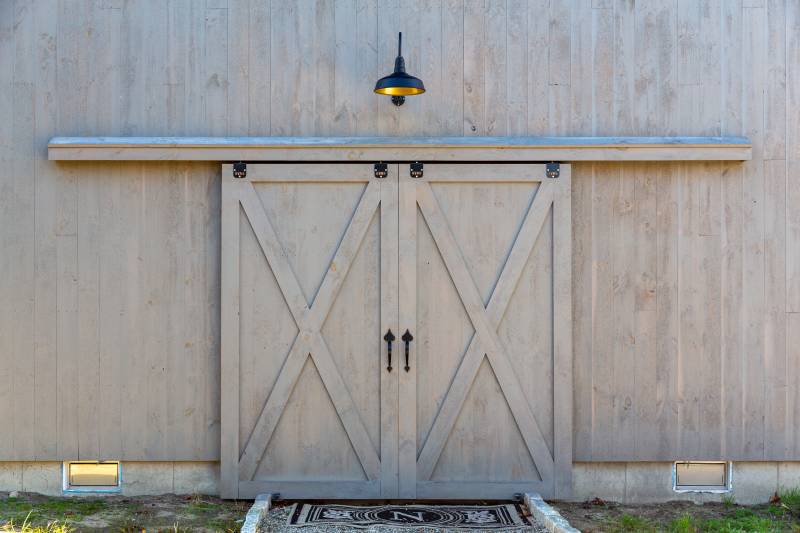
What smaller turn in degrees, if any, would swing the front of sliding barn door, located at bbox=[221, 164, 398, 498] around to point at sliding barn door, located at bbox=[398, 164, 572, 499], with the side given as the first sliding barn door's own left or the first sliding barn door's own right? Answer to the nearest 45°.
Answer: approximately 90° to the first sliding barn door's own left

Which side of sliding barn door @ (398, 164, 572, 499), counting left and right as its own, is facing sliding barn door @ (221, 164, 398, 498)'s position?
right

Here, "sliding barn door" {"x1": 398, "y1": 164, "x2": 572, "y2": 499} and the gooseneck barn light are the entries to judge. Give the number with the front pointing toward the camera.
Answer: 2

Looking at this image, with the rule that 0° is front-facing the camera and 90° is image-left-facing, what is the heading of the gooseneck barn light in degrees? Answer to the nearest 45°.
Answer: approximately 0°

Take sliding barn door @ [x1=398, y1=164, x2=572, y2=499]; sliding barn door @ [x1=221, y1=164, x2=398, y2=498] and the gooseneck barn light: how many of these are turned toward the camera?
3
